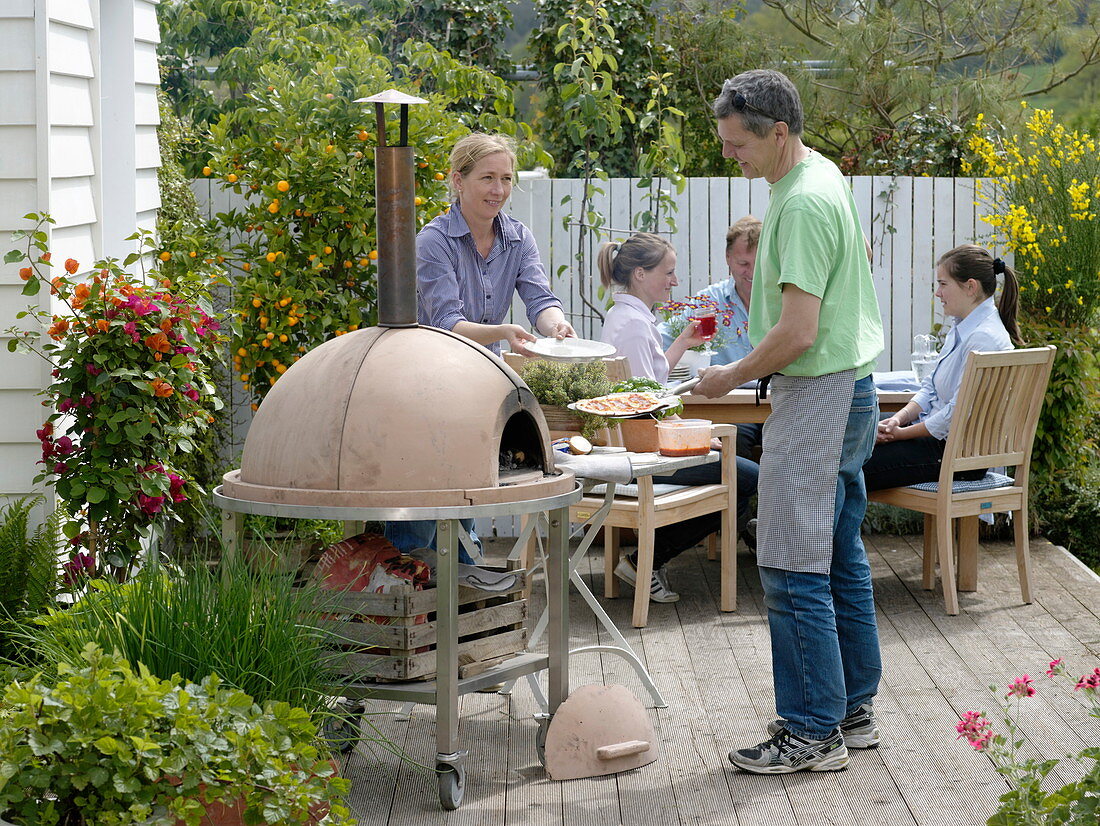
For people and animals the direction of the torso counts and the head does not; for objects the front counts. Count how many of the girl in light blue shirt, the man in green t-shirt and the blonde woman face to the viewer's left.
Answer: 2

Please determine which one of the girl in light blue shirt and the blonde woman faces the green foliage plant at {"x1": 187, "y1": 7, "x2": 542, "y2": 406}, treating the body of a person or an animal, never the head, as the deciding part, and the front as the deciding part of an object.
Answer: the girl in light blue shirt

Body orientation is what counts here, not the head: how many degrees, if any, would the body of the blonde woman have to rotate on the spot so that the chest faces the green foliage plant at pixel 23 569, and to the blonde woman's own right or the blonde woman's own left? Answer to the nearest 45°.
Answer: approximately 90° to the blonde woman's own right

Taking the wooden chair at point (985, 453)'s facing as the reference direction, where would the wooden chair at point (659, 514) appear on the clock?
the wooden chair at point (659, 514) is roughly at 10 o'clock from the wooden chair at point (985, 453).

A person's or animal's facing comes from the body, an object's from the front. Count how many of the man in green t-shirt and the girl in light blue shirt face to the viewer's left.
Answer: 2

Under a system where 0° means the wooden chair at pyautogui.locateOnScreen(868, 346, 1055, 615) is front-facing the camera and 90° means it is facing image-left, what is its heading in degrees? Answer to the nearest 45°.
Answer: approximately 135°

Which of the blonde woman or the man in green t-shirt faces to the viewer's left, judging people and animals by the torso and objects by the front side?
the man in green t-shirt

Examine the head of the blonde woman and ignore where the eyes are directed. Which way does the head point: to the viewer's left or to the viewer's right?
to the viewer's right

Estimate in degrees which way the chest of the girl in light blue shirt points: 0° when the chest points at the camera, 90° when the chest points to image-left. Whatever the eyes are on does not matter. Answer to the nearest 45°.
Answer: approximately 90°

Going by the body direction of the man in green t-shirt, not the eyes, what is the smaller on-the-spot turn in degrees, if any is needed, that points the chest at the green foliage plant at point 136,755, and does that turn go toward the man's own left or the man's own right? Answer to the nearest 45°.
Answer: approximately 45° to the man's own left

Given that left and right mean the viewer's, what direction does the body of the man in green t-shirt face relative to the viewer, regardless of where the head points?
facing to the left of the viewer

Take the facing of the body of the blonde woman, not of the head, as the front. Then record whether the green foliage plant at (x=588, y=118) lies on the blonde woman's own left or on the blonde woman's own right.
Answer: on the blonde woman's own left

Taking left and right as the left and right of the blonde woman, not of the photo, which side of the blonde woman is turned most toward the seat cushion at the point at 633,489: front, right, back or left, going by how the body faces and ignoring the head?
left

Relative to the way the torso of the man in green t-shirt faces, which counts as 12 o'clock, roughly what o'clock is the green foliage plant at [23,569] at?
The green foliage plant is roughly at 12 o'clock from the man in green t-shirt.
